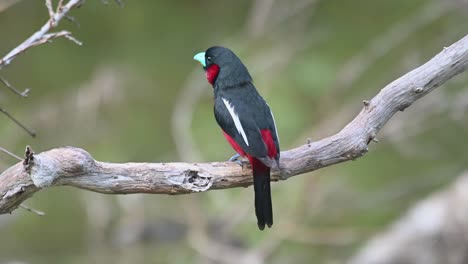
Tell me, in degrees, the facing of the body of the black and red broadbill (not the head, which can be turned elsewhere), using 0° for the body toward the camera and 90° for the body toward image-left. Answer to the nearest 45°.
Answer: approximately 135°

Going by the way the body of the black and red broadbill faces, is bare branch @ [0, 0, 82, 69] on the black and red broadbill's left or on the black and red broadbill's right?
on the black and red broadbill's left
